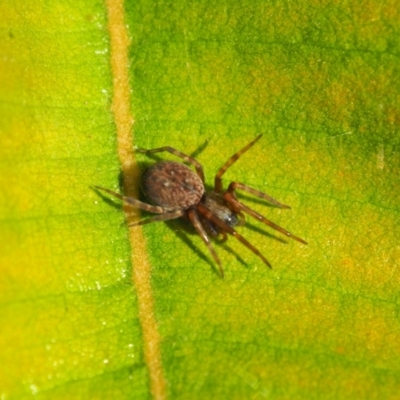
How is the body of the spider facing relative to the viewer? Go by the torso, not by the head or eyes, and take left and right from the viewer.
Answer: facing the viewer and to the right of the viewer
